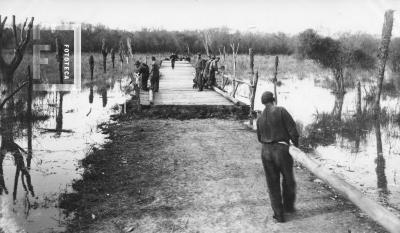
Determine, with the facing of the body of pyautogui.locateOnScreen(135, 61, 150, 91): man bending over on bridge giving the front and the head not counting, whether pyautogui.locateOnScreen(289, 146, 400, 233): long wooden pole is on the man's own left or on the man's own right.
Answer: on the man's own left
